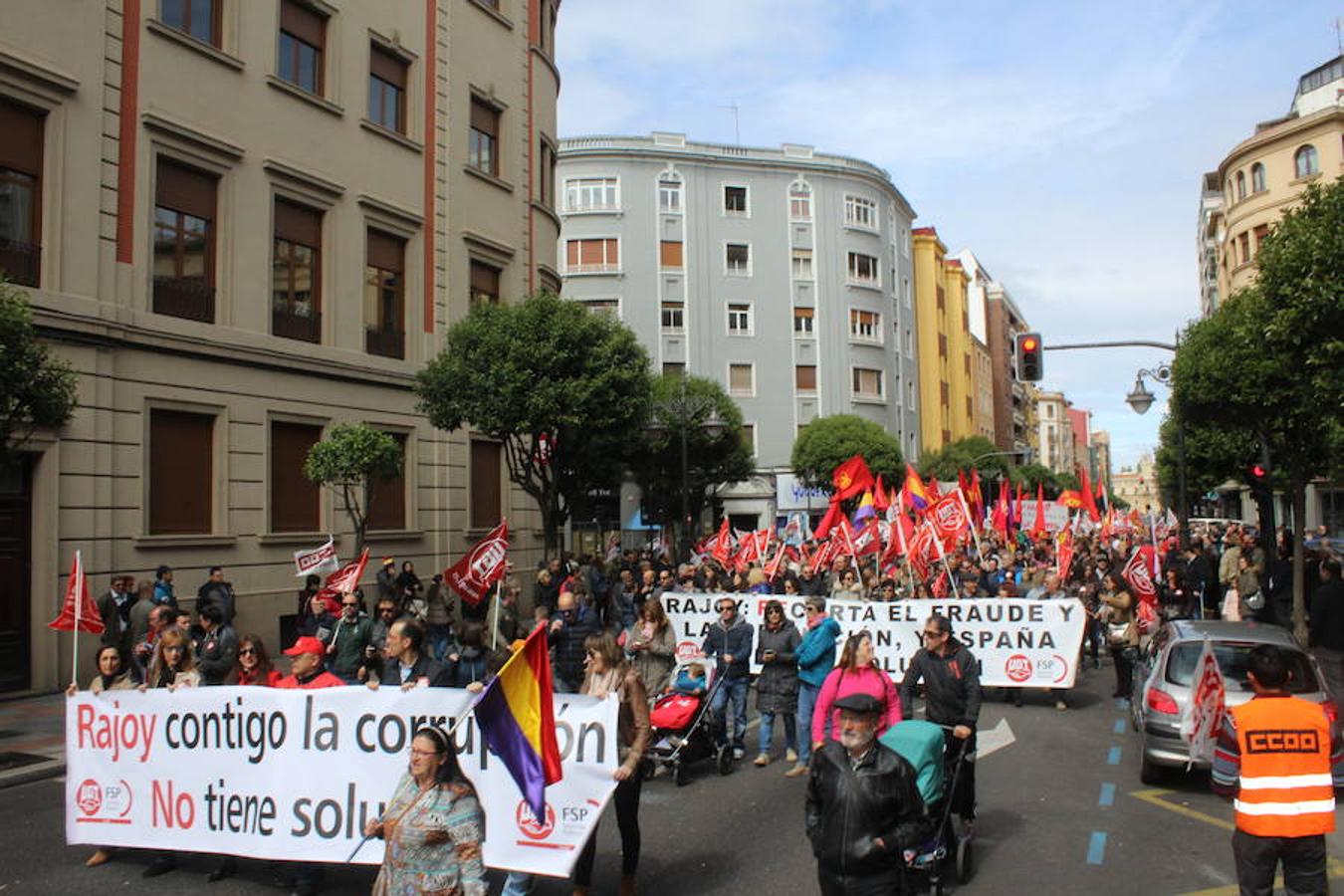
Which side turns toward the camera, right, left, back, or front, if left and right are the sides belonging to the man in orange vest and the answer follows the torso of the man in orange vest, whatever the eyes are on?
back

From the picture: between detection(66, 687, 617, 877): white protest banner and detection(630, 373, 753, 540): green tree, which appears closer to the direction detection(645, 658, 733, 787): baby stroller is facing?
the white protest banner

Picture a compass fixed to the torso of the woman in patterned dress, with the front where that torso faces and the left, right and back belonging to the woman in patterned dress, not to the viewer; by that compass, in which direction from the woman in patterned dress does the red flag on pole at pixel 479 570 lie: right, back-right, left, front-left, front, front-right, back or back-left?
back-right

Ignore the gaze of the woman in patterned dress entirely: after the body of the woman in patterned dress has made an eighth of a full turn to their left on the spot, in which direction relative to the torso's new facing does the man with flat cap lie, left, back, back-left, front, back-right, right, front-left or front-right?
left

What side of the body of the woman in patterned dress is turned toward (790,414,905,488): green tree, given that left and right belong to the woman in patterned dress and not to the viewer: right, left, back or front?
back

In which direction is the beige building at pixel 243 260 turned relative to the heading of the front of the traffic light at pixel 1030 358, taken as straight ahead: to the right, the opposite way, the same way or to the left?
to the left

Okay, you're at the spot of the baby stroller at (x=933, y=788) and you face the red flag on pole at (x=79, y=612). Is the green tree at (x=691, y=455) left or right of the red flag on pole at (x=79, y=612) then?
right

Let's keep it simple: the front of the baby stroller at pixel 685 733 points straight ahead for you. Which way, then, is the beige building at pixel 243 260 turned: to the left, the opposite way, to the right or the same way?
to the left

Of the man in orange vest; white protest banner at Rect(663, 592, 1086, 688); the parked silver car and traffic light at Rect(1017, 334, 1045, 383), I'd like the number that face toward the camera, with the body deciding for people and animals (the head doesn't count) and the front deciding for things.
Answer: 2

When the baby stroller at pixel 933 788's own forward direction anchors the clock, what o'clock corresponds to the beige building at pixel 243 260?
The beige building is roughly at 3 o'clock from the baby stroller.

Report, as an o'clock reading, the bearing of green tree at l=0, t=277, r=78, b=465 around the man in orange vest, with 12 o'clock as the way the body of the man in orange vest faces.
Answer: The green tree is roughly at 9 o'clock from the man in orange vest.

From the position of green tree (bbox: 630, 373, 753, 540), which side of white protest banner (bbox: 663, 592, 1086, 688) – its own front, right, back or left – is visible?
back

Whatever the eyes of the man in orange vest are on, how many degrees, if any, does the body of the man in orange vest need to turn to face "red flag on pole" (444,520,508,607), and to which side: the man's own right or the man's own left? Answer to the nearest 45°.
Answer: approximately 45° to the man's own left

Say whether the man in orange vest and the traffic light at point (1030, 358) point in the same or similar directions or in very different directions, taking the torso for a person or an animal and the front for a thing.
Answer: very different directions
